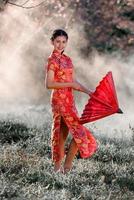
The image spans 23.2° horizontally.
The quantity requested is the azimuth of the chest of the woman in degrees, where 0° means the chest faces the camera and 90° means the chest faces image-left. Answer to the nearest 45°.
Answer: approximately 315°
